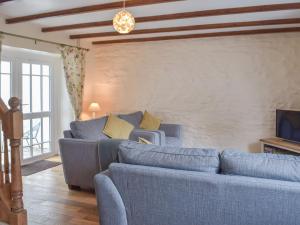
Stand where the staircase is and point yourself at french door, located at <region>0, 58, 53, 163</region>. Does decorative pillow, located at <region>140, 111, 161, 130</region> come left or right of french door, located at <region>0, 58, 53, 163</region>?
right

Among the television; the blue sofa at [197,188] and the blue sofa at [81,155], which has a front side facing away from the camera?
the blue sofa at [197,188]

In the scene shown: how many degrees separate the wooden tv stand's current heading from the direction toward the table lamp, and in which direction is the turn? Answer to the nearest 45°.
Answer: approximately 45° to its right

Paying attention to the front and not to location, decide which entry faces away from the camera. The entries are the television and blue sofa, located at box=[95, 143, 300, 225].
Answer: the blue sofa

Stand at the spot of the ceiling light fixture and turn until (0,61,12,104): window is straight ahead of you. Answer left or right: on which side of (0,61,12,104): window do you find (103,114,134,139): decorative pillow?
right

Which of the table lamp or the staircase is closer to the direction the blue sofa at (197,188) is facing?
the table lamp

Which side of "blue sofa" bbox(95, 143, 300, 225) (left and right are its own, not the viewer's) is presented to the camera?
back

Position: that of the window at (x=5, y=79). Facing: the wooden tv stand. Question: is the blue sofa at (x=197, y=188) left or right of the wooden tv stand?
right

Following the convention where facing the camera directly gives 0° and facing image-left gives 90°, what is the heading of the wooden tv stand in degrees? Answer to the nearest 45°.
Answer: approximately 45°

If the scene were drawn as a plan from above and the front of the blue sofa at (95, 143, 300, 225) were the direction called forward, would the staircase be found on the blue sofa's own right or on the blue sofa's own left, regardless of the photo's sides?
on the blue sofa's own left

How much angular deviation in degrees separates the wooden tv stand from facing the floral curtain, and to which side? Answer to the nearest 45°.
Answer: approximately 45° to its right

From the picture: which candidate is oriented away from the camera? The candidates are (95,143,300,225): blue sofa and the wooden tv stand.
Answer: the blue sofa
